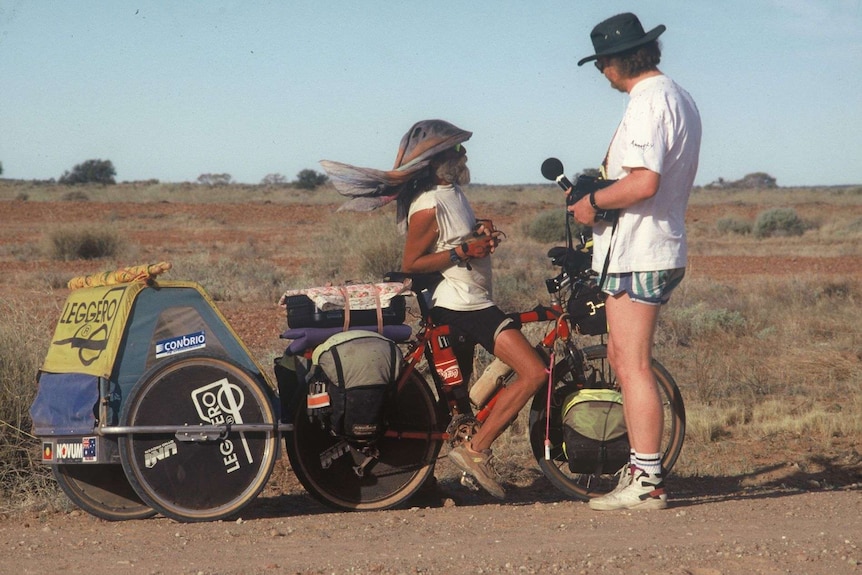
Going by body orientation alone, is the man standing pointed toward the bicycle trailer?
yes

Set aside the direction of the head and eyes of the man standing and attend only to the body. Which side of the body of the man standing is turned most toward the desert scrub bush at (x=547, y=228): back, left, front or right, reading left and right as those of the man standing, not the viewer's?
right

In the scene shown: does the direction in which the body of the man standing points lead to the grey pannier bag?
yes

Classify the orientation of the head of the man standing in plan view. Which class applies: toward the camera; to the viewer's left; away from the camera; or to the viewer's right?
to the viewer's left

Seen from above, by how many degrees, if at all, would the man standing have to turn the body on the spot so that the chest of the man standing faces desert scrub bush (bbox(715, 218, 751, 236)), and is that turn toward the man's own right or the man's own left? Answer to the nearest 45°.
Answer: approximately 90° to the man's own right

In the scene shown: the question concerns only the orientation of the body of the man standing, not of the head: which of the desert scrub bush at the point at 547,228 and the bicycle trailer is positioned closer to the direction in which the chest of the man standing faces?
the bicycle trailer

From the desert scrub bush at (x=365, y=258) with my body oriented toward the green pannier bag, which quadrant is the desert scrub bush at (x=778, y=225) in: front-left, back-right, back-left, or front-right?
back-left

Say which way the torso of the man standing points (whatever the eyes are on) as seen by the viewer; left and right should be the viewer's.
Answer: facing to the left of the viewer

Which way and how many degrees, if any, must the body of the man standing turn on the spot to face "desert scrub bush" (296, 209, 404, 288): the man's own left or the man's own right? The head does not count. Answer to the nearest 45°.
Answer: approximately 90° to the man's own right
